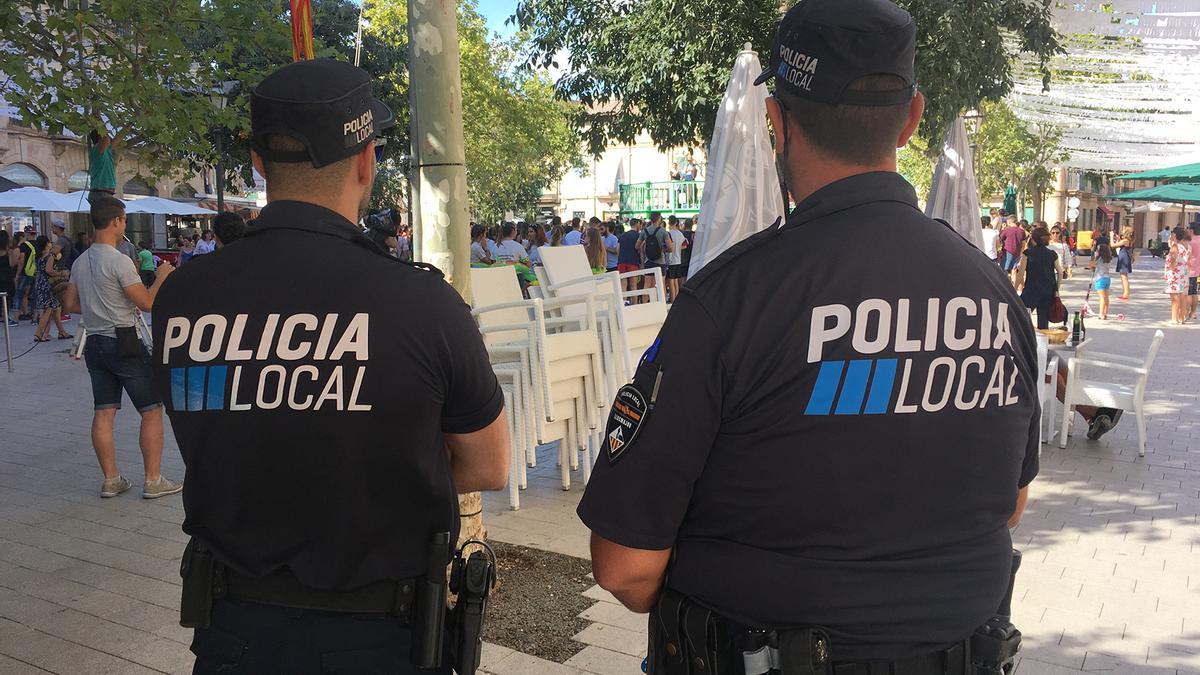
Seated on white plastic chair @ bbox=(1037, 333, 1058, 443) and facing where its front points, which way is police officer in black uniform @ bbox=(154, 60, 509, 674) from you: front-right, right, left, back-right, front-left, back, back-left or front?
right

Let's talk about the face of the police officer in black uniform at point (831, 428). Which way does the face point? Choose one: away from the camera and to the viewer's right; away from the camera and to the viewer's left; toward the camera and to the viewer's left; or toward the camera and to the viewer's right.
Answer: away from the camera and to the viewer's left

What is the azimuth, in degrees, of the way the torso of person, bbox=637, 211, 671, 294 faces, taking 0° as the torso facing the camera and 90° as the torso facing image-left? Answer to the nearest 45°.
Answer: approximately 180°

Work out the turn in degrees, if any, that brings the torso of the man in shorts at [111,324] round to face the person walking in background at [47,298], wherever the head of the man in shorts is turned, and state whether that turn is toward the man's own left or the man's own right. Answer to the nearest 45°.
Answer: approximately 45° to the man's own left

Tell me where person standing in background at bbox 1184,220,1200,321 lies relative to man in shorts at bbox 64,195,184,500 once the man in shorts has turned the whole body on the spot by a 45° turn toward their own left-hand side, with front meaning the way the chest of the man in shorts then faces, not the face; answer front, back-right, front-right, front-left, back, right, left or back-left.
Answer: right

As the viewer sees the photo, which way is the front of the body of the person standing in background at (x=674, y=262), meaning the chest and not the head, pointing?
away from the camera

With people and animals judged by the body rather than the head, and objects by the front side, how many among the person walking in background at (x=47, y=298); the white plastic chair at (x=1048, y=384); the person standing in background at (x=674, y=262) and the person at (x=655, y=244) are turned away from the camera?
2

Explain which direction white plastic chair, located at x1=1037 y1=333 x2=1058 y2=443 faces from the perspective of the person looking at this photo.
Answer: facing to the right of the viewer

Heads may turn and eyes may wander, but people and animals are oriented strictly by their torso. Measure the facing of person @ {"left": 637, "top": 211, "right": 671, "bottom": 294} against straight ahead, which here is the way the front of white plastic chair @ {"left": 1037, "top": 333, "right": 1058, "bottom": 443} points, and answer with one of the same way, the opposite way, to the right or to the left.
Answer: to the left
